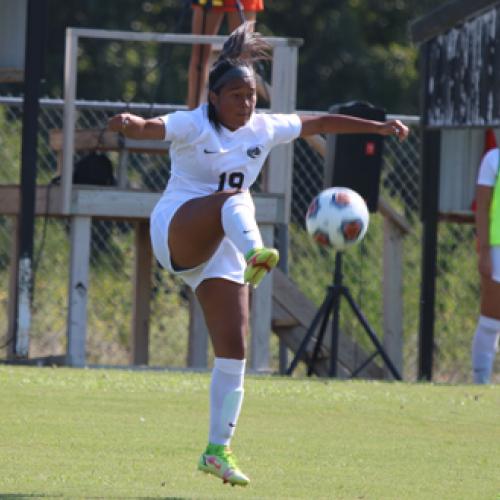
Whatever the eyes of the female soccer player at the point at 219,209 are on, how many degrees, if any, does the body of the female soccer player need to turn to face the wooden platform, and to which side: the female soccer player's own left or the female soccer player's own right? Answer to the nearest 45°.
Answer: approximately 135° to the female soccer player's own left

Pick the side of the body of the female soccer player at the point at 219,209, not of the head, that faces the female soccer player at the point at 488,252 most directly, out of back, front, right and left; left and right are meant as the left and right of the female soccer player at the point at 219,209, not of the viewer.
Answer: left

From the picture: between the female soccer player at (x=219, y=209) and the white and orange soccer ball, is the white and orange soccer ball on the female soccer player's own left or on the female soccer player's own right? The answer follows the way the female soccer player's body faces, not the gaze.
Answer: on the female soccer player's own left

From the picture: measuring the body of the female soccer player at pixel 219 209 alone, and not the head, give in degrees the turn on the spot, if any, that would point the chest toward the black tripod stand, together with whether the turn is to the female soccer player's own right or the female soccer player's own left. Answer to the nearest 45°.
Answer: approximately 135° to the female soccer player's own left

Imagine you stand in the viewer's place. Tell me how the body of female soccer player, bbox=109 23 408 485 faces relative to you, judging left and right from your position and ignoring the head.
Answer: facing the viewer and to the right of the viewer

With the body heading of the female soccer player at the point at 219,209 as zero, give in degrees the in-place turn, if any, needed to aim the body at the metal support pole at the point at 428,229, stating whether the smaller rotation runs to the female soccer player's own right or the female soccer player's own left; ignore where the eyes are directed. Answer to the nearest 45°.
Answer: approximately 135° to the female soccer player's own left

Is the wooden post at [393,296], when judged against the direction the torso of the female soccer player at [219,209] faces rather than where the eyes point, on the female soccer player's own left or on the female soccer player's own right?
on the female soccer player's own left
